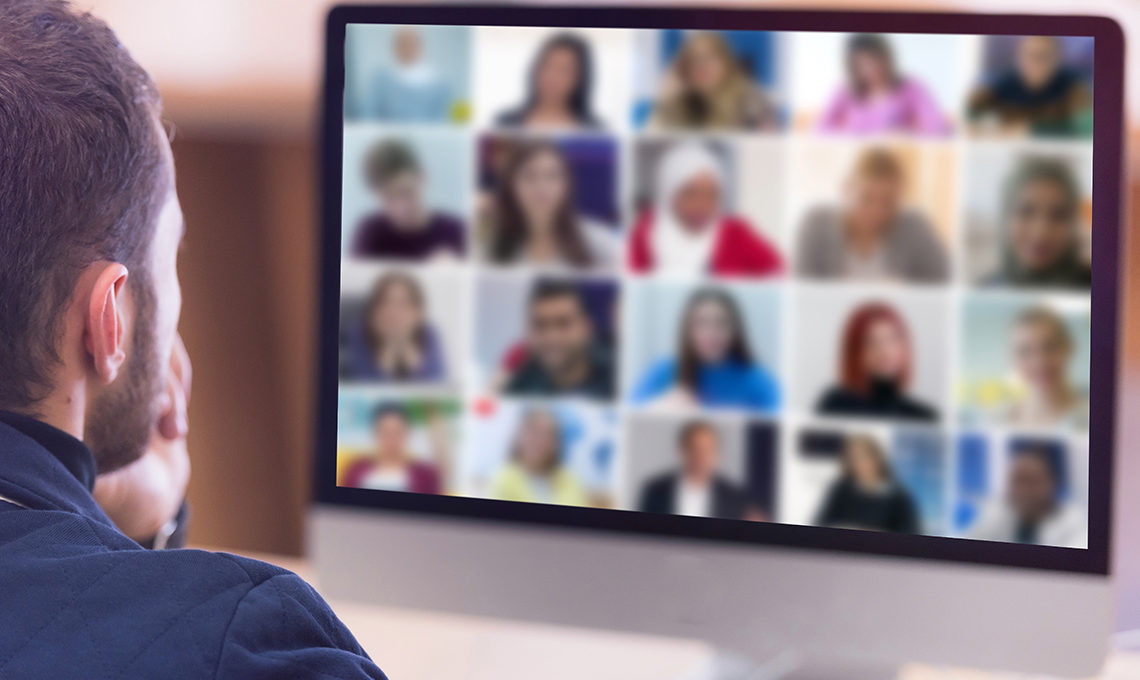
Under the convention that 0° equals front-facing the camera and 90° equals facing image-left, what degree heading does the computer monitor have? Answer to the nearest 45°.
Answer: approximately 45°
